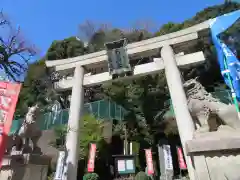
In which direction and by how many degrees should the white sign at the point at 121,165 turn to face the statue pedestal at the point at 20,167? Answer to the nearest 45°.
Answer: approximately 45° to its right

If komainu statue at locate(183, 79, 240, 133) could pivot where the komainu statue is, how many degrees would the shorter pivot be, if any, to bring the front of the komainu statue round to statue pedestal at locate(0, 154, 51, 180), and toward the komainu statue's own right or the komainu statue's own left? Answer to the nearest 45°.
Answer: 0° — it already faces it

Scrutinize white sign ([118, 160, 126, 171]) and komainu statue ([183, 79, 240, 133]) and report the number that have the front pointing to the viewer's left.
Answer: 1

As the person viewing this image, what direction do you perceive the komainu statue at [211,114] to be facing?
facing to the left of the viewer

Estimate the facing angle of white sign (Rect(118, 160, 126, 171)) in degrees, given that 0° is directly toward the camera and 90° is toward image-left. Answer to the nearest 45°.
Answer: approximately 0°
